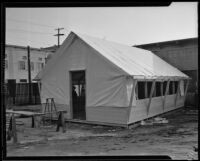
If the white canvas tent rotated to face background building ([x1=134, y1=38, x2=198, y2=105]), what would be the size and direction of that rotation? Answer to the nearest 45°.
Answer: approximately 180°

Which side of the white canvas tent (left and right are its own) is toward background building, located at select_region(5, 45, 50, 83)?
right

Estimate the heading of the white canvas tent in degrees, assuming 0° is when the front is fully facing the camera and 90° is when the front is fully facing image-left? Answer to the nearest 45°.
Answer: approximately 45°

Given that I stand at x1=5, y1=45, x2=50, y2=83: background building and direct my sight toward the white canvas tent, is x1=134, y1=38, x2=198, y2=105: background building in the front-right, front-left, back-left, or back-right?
front-left

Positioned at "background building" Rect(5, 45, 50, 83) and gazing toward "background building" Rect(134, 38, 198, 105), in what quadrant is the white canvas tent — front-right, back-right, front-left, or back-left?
front-right
